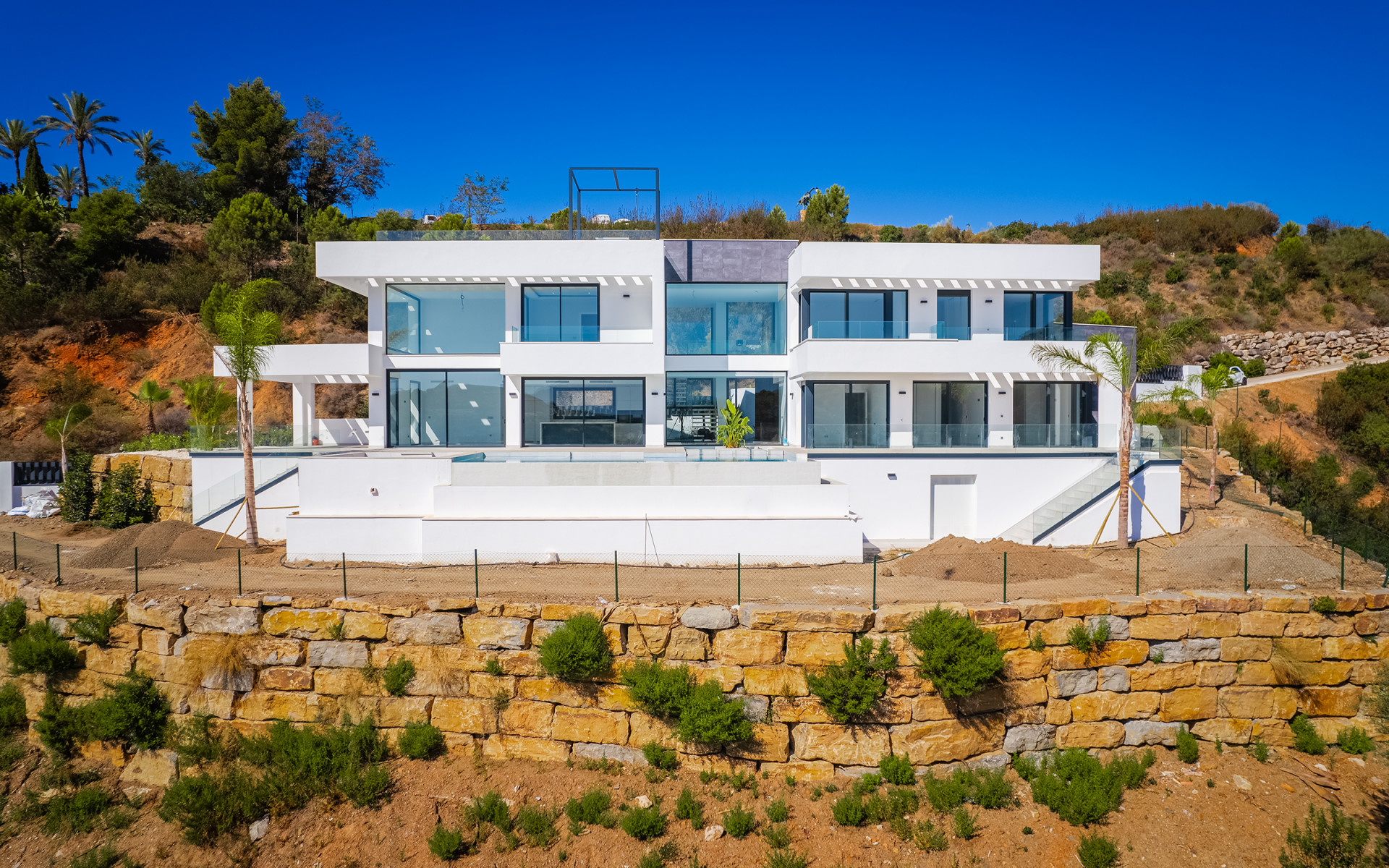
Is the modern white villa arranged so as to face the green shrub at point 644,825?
yes

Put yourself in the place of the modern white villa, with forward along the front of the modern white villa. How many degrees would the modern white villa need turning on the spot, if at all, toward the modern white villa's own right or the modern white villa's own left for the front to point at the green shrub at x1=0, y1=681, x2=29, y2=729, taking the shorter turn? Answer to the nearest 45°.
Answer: approximately 45° to the modern white villa's own right

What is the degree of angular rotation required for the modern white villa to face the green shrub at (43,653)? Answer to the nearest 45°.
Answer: approximately 45° to its right

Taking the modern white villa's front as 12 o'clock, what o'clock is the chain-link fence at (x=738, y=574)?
The chain-link fence is roughly at 12 o'clock from the modern white villa.

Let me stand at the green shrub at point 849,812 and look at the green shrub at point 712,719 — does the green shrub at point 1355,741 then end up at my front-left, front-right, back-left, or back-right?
back-right

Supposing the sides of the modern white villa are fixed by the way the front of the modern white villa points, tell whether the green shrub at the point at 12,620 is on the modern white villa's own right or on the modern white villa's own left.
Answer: on the modern white villa's own right

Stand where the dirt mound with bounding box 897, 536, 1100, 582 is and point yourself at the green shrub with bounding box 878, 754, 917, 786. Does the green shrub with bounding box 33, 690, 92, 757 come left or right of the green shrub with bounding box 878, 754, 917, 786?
right

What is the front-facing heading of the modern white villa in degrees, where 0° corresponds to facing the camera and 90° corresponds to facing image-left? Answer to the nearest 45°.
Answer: approximately 0°

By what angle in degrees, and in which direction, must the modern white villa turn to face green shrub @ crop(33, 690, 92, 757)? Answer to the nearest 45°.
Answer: approximately 45° to its right

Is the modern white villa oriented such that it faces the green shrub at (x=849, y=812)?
yes
